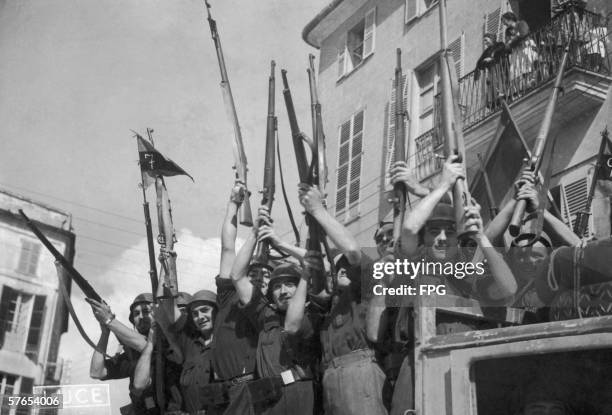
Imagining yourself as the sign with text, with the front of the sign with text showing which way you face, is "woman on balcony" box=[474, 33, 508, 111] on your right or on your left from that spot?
on your left

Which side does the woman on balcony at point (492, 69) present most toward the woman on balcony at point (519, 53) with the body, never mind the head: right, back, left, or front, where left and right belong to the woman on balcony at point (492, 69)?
left

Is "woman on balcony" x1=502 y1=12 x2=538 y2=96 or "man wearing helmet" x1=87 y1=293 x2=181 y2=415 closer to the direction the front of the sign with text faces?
the man wearing helmet

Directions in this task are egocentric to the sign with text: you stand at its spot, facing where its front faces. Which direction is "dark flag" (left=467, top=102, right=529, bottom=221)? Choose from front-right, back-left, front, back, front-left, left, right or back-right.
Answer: front-left

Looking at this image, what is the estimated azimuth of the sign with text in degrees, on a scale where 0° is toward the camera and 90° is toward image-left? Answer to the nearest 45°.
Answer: approximately 0°

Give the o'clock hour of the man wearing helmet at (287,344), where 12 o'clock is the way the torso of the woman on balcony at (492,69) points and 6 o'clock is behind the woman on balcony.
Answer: The man wearing helmet is roughly at 11 o'clock from the woman on balcony.

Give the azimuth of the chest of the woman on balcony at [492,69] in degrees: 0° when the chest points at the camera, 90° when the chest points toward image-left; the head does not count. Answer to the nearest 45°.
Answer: approximately 45°
